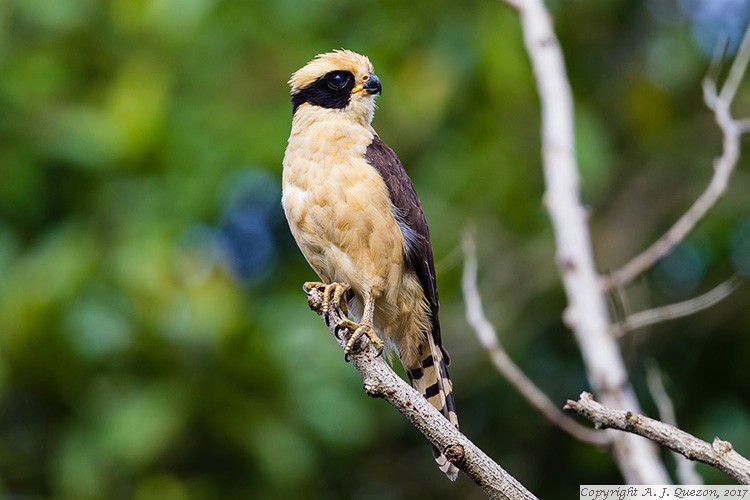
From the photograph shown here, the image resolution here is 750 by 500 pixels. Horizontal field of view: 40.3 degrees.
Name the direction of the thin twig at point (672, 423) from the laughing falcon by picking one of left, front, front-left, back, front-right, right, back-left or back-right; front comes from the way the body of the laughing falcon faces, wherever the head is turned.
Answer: back-left

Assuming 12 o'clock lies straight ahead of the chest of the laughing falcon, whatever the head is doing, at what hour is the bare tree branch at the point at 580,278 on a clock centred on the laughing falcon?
The bare tree branch is roughly at 8 o'clock from the laughing falcon.

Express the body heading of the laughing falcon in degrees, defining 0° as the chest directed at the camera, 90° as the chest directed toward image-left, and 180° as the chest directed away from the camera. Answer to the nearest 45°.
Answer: approximately 45°

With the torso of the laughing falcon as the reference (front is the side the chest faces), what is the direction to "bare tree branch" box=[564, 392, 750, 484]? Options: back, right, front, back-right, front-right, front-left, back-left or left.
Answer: left
